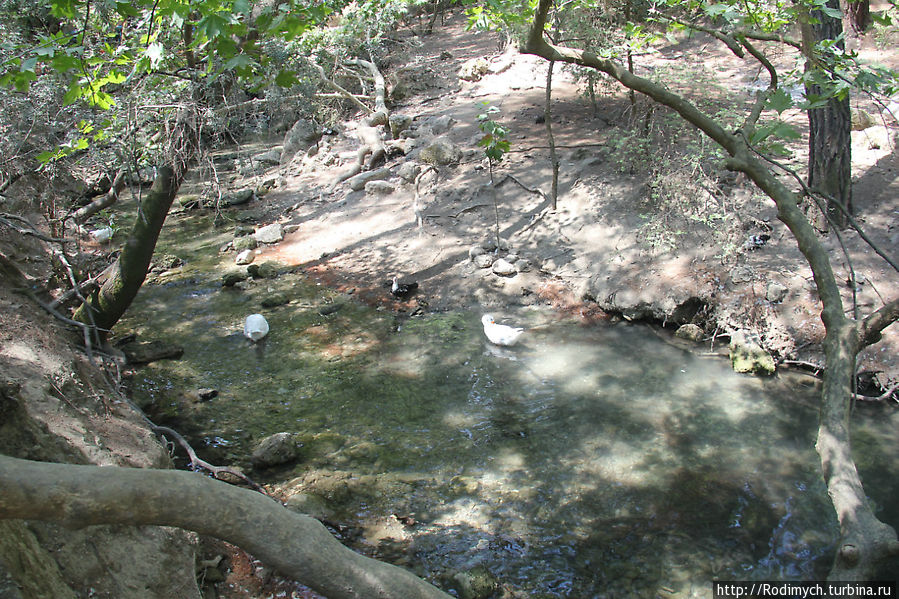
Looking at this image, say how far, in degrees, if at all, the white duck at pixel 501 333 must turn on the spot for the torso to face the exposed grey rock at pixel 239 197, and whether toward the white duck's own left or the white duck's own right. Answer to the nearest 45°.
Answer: approximately 45° to the white duck's own right

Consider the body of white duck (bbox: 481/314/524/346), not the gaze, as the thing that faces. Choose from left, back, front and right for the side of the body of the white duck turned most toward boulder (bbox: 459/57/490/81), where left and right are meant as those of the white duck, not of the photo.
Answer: right

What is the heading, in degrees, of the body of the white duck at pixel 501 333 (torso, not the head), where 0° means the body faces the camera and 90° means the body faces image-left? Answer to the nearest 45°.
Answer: approximately 90°

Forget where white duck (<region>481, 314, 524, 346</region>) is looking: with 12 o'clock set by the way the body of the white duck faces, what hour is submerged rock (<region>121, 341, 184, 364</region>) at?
The submerged rock is roughly at 12 o'clock from the white duck.

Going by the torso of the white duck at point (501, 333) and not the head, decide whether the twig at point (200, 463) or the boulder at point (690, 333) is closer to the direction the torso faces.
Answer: the twig

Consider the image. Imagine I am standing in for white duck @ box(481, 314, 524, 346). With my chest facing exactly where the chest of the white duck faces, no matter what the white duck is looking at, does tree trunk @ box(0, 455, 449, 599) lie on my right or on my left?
on my left

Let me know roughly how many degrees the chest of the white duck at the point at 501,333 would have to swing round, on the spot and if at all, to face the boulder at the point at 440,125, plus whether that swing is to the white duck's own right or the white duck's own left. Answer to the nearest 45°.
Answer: approximately 90° to the white duck's own right

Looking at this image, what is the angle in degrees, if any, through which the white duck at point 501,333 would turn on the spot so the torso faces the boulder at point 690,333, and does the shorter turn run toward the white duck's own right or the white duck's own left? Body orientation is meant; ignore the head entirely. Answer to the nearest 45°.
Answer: approximately 180°
